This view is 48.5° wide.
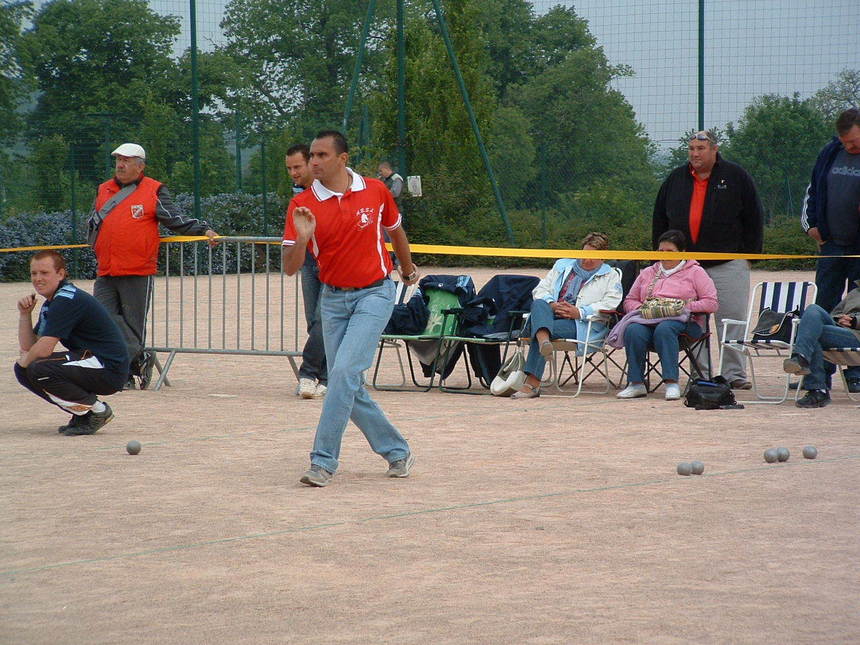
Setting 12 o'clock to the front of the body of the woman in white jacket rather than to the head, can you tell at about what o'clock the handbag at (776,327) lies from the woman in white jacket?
The handbag is roughly at 8 o'clock from the woman in white jacket.

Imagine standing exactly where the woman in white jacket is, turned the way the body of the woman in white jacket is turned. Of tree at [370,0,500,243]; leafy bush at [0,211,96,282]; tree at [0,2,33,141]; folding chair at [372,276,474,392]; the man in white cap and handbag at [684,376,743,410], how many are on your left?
1

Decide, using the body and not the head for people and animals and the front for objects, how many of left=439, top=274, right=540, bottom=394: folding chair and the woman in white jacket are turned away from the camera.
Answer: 0

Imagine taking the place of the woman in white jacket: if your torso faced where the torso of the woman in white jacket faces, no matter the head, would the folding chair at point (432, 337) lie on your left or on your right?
on your right

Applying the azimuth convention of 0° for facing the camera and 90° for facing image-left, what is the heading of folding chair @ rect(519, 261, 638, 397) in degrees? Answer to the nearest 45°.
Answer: approximately 45°

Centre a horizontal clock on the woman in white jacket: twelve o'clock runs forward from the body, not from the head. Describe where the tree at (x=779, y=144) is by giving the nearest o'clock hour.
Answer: The tree is roughly at 5 o'clock from the woman in white jacket.

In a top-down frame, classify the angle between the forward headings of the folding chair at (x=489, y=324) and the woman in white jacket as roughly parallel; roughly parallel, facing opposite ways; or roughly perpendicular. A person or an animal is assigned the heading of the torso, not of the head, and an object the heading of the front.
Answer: roughly parallel

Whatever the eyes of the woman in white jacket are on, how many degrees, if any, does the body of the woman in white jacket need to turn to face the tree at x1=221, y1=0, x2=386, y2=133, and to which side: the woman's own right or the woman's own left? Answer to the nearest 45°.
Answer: approximately 135° to the woman's own right

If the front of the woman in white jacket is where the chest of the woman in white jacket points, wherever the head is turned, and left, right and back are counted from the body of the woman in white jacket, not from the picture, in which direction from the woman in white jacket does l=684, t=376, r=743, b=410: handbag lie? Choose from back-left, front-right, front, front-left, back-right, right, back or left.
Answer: left

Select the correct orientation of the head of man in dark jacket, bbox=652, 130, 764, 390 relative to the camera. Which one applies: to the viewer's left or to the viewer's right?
to the viewer's left

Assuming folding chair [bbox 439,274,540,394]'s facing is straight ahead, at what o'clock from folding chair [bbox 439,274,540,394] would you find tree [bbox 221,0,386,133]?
The tree is roughly at 4 o'clock from the folding chair.

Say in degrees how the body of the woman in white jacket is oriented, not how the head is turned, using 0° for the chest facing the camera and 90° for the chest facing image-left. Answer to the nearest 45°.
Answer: approximately 45°

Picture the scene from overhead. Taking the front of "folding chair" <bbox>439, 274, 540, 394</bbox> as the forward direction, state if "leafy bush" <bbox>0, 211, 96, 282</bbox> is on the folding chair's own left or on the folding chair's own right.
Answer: on the folding chair's own right
